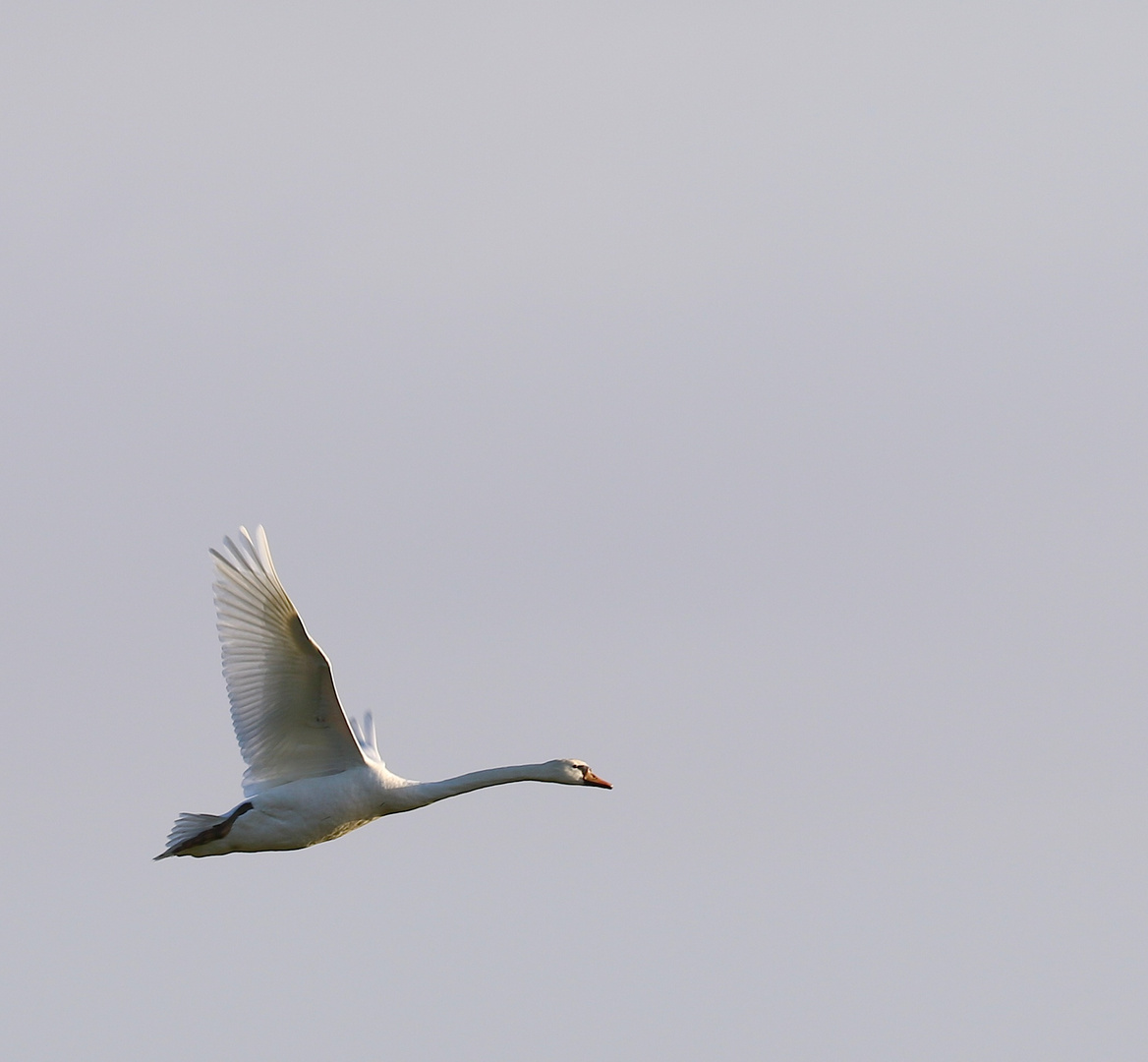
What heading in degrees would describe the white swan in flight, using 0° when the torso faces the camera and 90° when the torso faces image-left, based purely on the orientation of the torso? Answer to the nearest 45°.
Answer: approximately 270°
